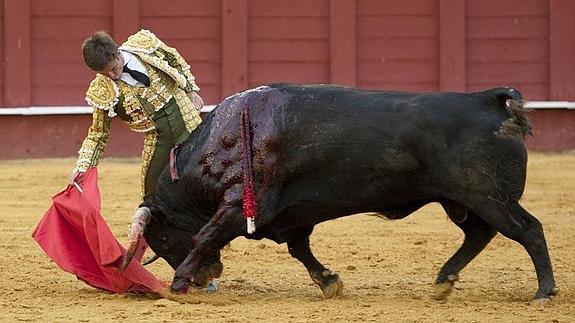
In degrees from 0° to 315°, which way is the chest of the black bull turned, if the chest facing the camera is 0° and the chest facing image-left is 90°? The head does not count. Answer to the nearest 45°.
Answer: approximately 90°
